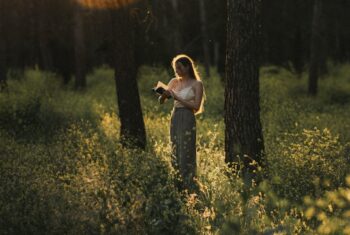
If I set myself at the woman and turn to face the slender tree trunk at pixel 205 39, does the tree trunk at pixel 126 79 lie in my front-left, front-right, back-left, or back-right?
front-left

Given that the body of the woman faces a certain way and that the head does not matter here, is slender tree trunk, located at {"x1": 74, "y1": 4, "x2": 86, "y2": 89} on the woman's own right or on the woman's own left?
on the woman's own right

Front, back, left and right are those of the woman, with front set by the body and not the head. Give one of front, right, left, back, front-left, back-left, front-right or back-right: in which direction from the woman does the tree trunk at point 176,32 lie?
back-right

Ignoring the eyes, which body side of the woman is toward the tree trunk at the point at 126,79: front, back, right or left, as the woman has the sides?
right

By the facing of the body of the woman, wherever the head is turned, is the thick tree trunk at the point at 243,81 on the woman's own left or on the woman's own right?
on the woman's own left

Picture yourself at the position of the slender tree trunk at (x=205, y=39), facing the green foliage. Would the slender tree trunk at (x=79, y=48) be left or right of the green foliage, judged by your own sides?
right

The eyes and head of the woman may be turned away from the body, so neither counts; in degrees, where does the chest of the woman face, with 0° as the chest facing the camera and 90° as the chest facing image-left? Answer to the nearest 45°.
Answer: approximately 45°

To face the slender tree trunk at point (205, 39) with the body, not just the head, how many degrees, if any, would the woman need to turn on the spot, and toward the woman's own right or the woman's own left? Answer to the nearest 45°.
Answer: approximately 135° to the woman's own right

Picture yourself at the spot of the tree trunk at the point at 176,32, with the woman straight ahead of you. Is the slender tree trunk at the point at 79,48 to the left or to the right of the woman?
right
